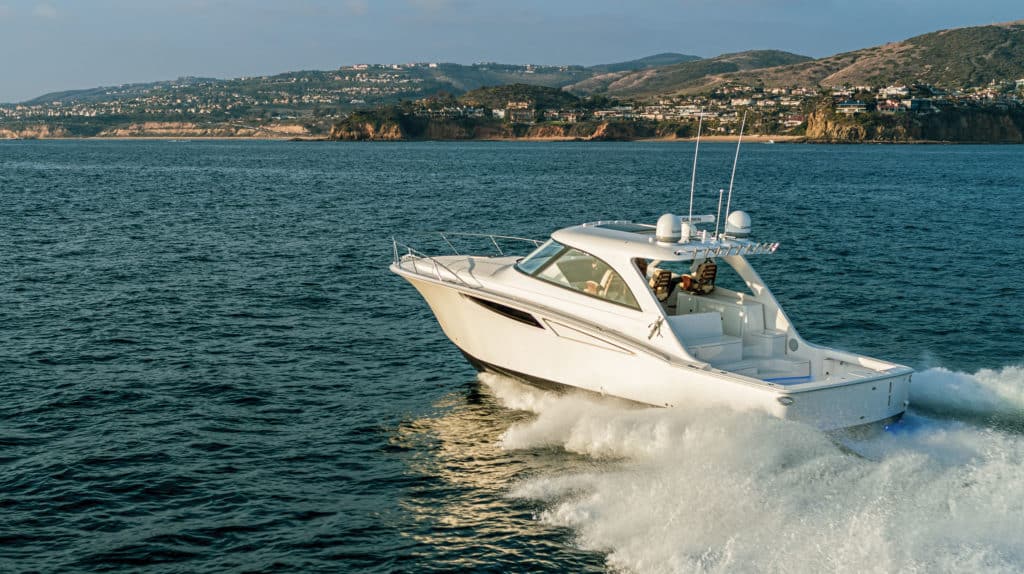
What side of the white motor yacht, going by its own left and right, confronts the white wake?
back

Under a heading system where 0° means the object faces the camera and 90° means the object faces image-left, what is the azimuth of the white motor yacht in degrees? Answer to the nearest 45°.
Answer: approximately 135°

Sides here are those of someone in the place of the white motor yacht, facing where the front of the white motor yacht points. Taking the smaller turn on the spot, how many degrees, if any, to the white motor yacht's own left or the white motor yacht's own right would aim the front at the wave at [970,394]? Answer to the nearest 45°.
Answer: approximately 135° to the white motor yacht's own right
